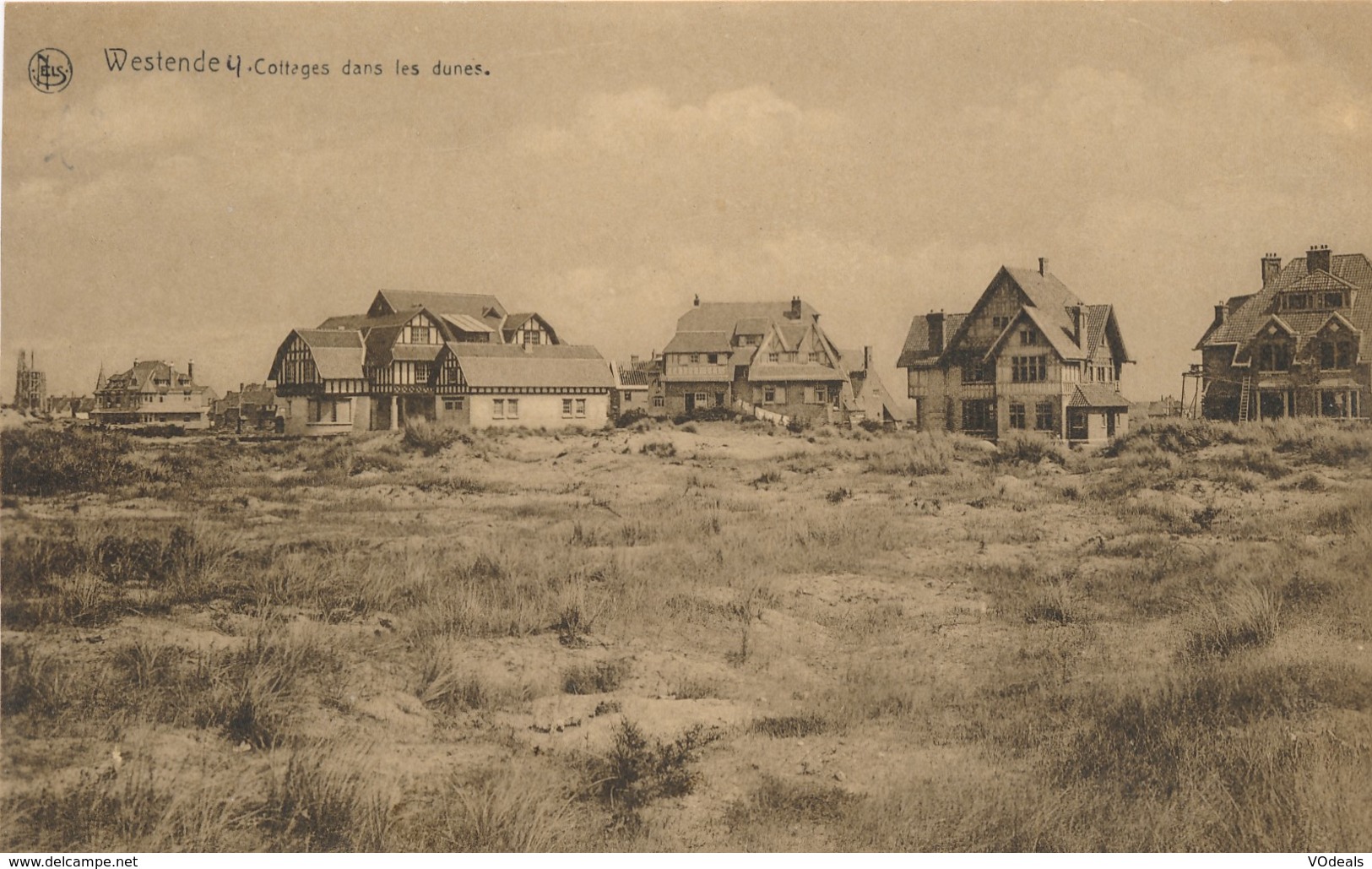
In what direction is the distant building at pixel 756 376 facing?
toward the camera

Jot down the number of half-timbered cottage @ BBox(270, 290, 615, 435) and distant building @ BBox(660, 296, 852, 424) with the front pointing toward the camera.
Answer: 2

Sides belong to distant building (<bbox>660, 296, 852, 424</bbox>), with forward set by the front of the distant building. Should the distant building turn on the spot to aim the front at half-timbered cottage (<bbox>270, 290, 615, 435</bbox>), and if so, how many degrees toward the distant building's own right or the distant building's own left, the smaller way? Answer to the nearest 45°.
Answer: approximately 45° to the distant building's own right

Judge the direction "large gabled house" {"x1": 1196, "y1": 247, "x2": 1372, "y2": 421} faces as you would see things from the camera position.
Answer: facing the viewer

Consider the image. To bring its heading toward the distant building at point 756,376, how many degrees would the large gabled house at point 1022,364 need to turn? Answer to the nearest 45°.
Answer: approximately 90° to its right

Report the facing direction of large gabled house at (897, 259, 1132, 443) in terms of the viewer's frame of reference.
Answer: facing the viewer and to the left of the viewer
